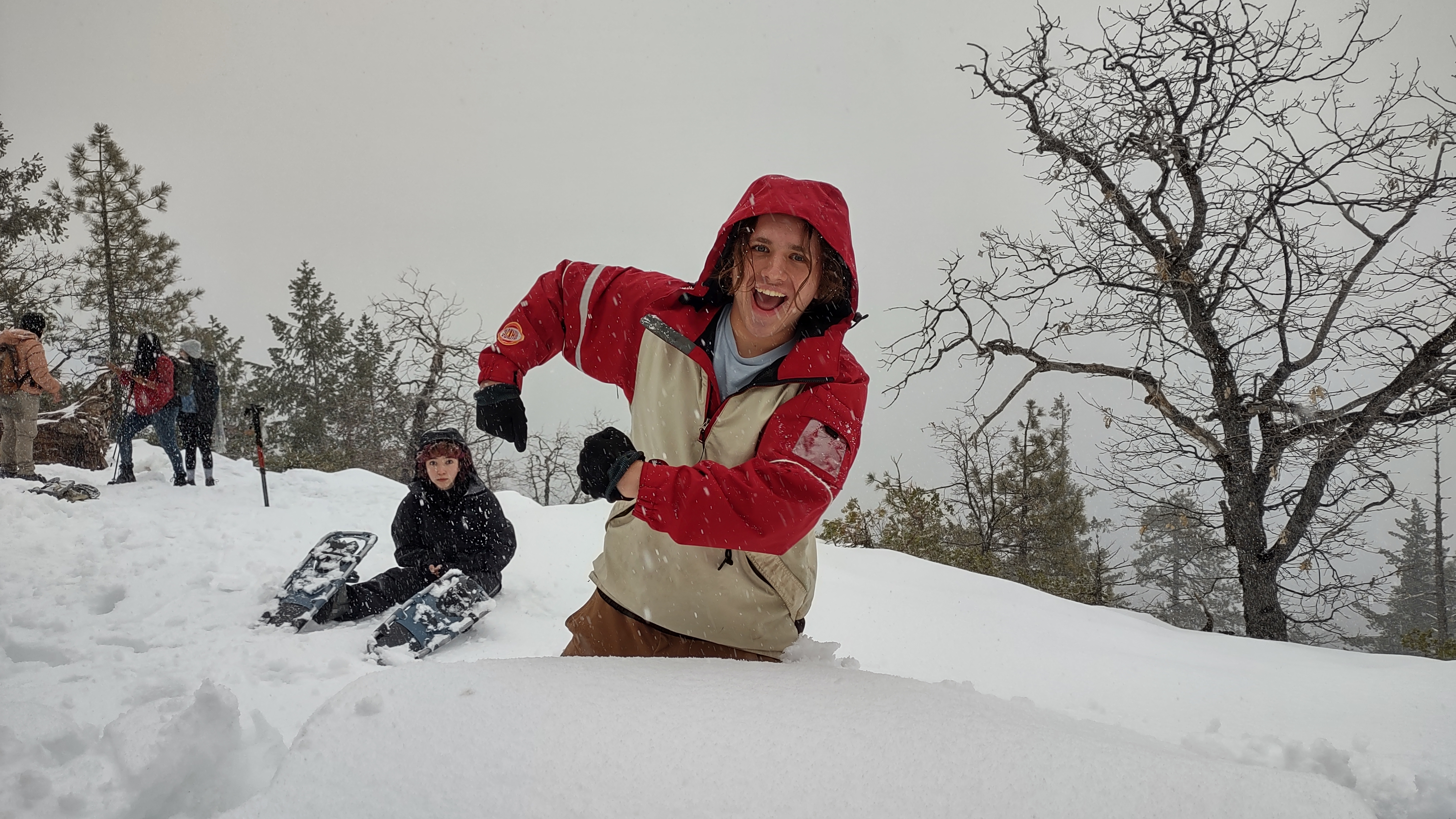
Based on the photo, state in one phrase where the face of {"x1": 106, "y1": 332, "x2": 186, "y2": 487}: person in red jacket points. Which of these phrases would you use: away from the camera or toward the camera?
away from the camera

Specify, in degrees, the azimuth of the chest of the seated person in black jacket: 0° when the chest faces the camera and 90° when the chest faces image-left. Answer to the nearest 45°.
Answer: approximately 0°

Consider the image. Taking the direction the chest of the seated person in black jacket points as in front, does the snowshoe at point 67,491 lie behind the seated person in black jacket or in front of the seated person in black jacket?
behind
